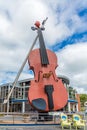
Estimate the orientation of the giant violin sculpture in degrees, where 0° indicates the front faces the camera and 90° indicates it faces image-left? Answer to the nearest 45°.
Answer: approximately 0°
